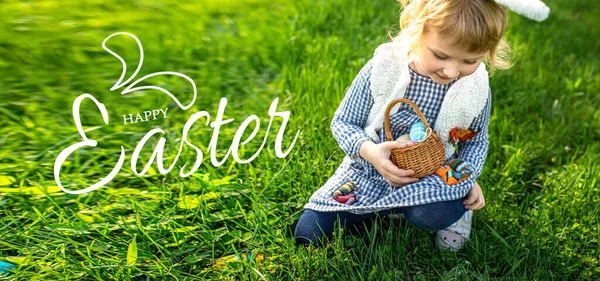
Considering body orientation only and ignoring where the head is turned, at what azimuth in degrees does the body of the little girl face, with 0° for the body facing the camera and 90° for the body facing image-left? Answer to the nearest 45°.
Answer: approximately 0°
